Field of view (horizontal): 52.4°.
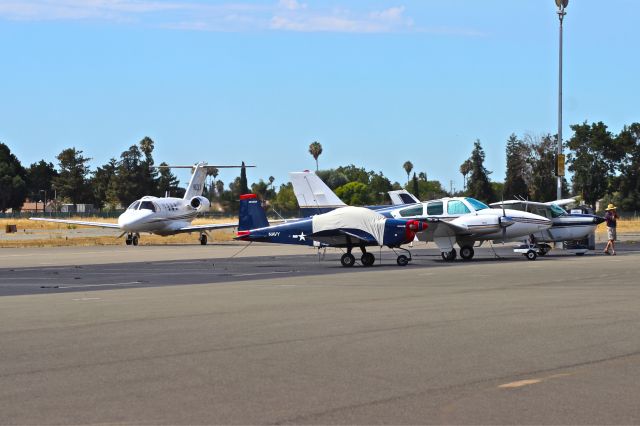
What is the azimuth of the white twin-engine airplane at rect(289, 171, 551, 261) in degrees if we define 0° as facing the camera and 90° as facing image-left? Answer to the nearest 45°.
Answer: approximately 270°

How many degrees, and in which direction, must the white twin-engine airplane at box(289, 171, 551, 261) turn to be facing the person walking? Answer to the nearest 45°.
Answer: approximately 45° to its left
